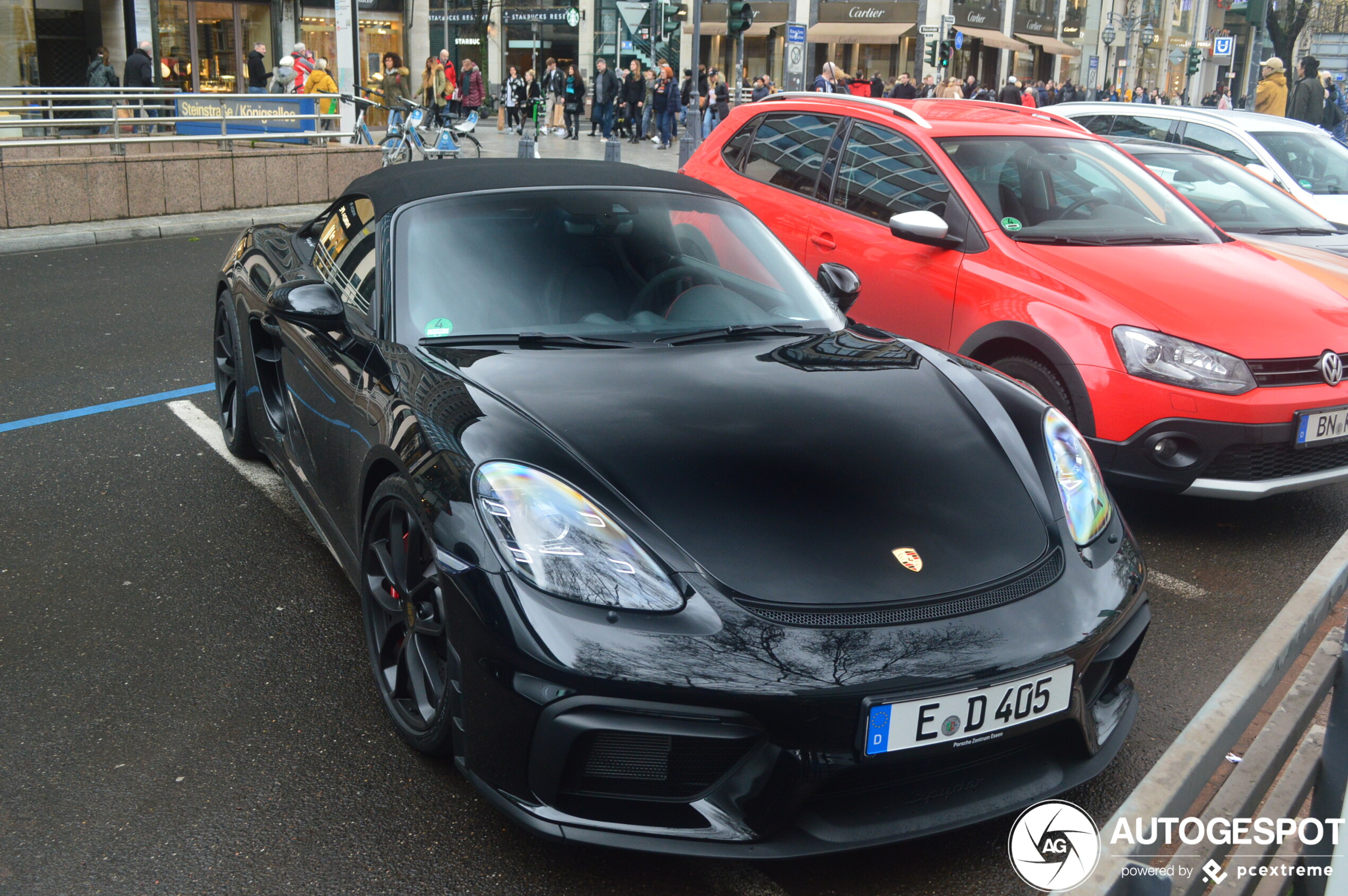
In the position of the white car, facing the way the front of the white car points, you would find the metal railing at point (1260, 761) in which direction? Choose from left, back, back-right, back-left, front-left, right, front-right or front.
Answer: front-right

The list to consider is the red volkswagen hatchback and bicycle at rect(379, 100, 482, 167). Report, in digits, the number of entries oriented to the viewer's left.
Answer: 1

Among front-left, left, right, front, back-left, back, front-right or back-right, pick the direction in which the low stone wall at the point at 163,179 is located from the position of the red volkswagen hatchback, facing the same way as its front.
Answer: back

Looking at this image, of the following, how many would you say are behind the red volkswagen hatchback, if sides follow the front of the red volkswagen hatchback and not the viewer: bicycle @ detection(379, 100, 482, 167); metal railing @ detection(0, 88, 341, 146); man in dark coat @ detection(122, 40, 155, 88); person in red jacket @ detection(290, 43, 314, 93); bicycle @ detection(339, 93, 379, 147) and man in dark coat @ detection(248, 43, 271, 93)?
6

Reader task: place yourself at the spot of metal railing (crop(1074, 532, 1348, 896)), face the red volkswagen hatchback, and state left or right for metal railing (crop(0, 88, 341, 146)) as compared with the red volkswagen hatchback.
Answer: left

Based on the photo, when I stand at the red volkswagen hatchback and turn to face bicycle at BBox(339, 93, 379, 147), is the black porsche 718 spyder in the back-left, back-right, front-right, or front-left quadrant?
back-left

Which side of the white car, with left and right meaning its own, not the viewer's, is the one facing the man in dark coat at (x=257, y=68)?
back

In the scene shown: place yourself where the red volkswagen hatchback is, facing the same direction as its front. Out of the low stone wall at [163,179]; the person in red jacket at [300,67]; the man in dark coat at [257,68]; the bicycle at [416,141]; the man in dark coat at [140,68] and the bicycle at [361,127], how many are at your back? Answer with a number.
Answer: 6

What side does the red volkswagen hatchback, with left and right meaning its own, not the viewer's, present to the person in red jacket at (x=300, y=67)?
back

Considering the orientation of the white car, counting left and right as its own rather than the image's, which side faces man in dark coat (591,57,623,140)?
back

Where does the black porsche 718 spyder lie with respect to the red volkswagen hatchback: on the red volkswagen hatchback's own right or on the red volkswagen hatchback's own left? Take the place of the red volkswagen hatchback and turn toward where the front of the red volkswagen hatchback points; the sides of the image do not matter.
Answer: on the red volkswagen hatchback's own right

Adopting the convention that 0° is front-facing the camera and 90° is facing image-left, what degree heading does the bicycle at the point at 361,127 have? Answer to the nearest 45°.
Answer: approximately 45°

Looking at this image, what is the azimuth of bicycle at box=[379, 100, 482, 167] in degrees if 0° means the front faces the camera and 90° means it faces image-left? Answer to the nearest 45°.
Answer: approximately 90°

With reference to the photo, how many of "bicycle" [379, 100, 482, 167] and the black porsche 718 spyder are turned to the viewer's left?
1

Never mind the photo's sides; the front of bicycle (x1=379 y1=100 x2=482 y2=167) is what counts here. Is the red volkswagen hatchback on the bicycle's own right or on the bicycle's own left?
on the bicycle's own left

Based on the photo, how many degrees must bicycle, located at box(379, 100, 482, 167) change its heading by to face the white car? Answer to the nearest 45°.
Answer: approximately 135° to its left

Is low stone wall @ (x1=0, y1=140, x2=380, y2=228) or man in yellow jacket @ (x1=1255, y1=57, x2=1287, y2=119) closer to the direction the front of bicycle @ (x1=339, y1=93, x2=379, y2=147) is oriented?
the low stone wall

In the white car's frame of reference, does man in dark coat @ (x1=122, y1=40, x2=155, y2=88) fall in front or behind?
behind

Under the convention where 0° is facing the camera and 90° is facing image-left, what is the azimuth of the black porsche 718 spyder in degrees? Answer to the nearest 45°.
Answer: approximately 315°
